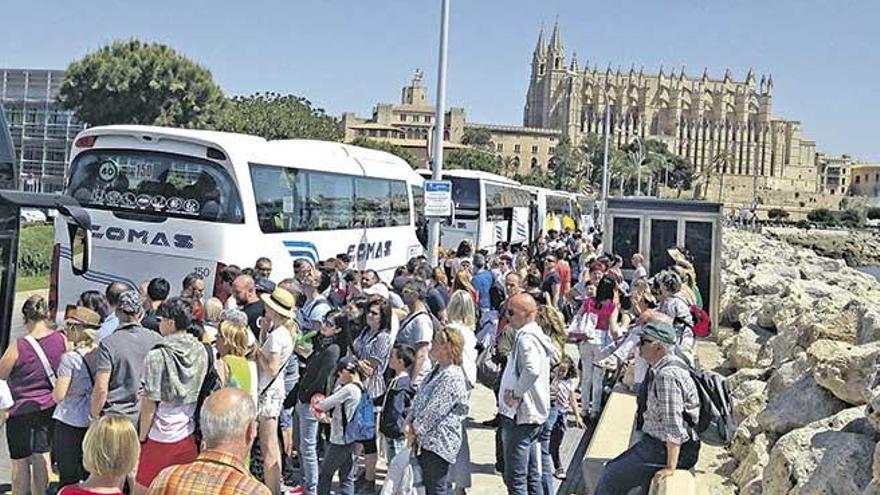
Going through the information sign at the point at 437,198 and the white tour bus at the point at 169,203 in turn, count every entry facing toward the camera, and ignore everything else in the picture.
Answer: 1

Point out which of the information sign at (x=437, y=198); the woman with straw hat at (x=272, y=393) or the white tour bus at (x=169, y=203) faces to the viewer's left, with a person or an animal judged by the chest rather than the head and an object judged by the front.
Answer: the woman with straw hat

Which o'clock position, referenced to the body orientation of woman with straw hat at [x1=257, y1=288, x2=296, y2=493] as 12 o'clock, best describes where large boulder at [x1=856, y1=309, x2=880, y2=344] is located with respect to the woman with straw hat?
The large boulder is roughly at 5 o'clock from the woman with straw hat.

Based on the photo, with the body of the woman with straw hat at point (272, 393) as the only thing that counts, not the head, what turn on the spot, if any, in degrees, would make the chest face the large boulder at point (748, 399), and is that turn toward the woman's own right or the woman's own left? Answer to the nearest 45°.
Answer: approximately 135° to the woman's own right

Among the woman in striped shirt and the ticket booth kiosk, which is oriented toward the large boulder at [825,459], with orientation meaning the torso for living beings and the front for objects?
the ticket booth kiosk

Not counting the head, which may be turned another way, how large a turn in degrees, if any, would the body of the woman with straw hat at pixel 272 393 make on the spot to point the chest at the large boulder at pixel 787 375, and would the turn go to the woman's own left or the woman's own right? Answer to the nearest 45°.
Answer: approximately 135° to the woman's own right

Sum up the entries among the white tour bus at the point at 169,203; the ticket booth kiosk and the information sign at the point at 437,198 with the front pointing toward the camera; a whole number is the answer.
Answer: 2

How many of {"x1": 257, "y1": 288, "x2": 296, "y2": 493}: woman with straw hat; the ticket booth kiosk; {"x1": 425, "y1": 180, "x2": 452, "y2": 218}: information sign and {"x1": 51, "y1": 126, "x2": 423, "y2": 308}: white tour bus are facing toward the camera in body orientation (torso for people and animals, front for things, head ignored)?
2

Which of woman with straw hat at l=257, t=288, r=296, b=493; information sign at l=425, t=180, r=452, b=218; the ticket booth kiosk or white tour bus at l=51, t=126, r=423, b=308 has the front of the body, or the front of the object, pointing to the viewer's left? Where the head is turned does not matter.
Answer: the woman with straw hat

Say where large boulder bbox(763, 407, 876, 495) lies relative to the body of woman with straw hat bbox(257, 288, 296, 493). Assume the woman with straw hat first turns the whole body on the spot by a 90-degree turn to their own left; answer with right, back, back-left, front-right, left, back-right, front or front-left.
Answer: left

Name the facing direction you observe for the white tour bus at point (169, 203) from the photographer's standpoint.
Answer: facing away from the viewer and to the right of the viewer

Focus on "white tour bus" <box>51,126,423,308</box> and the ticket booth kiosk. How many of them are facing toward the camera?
1
